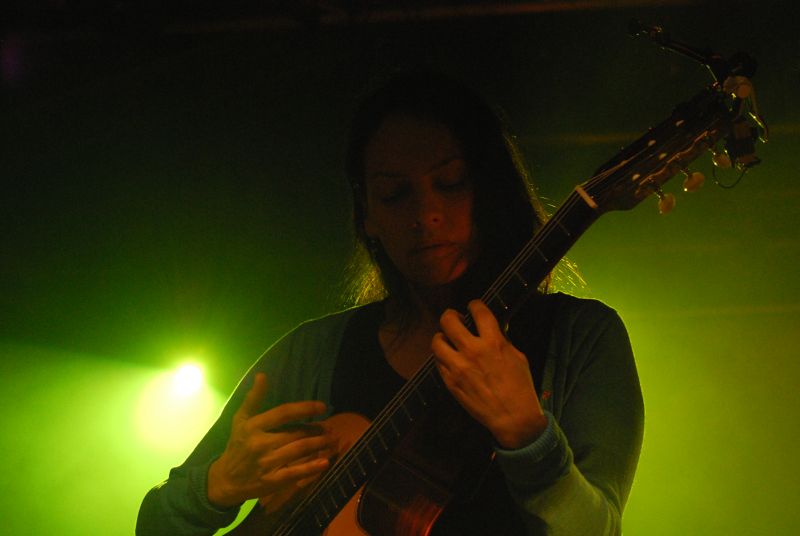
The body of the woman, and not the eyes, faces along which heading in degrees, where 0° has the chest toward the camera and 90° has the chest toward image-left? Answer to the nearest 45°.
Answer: approximately 0°
